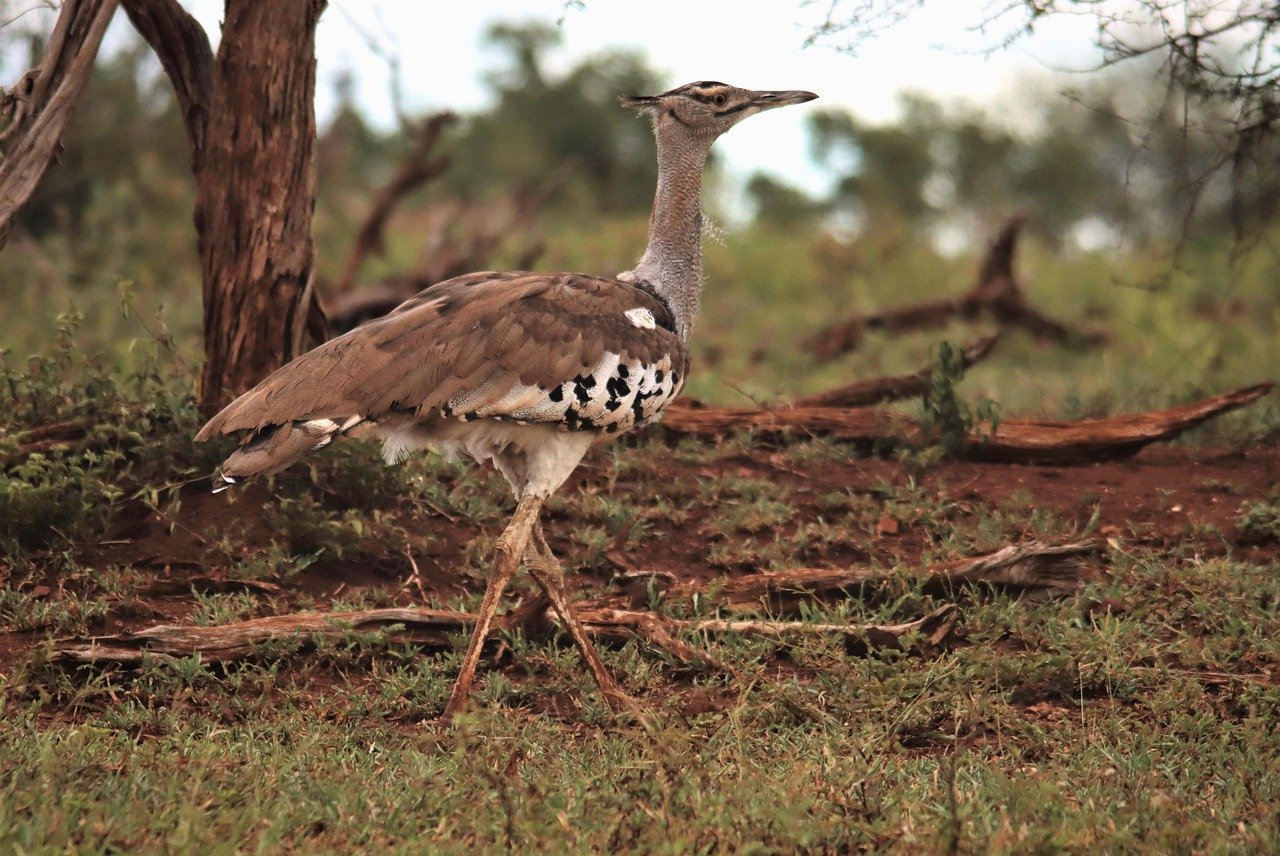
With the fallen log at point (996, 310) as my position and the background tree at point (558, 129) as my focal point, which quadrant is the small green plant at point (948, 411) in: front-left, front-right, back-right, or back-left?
back-left

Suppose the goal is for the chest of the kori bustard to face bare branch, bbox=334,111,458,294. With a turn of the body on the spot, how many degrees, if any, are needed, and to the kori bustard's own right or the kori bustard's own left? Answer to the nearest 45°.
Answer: approximately 90° to the kori bustard's own left

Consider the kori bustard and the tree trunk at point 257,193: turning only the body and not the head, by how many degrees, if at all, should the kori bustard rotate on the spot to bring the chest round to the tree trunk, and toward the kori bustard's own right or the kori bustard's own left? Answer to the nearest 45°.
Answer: approximately 135° to the kori bustard's own left

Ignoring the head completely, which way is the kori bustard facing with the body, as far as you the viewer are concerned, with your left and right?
facing to the right of the viewer

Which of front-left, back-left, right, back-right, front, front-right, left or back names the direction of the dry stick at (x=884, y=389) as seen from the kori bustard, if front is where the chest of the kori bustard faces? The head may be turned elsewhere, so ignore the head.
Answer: front-left

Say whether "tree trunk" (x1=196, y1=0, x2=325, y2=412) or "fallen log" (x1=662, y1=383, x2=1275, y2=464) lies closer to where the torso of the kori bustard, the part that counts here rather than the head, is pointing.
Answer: the fallen log

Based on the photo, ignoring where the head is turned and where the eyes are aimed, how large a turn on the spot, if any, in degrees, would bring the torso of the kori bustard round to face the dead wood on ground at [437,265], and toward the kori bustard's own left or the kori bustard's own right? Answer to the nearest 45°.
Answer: approximately 90° to the kori bustard's own left

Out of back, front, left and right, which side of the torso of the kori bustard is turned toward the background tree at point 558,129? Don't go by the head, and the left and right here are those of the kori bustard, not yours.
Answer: left

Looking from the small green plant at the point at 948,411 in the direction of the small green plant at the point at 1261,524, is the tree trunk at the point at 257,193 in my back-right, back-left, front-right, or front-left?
back-right

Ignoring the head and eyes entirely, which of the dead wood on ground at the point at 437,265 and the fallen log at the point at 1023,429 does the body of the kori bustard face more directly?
the fallen log
